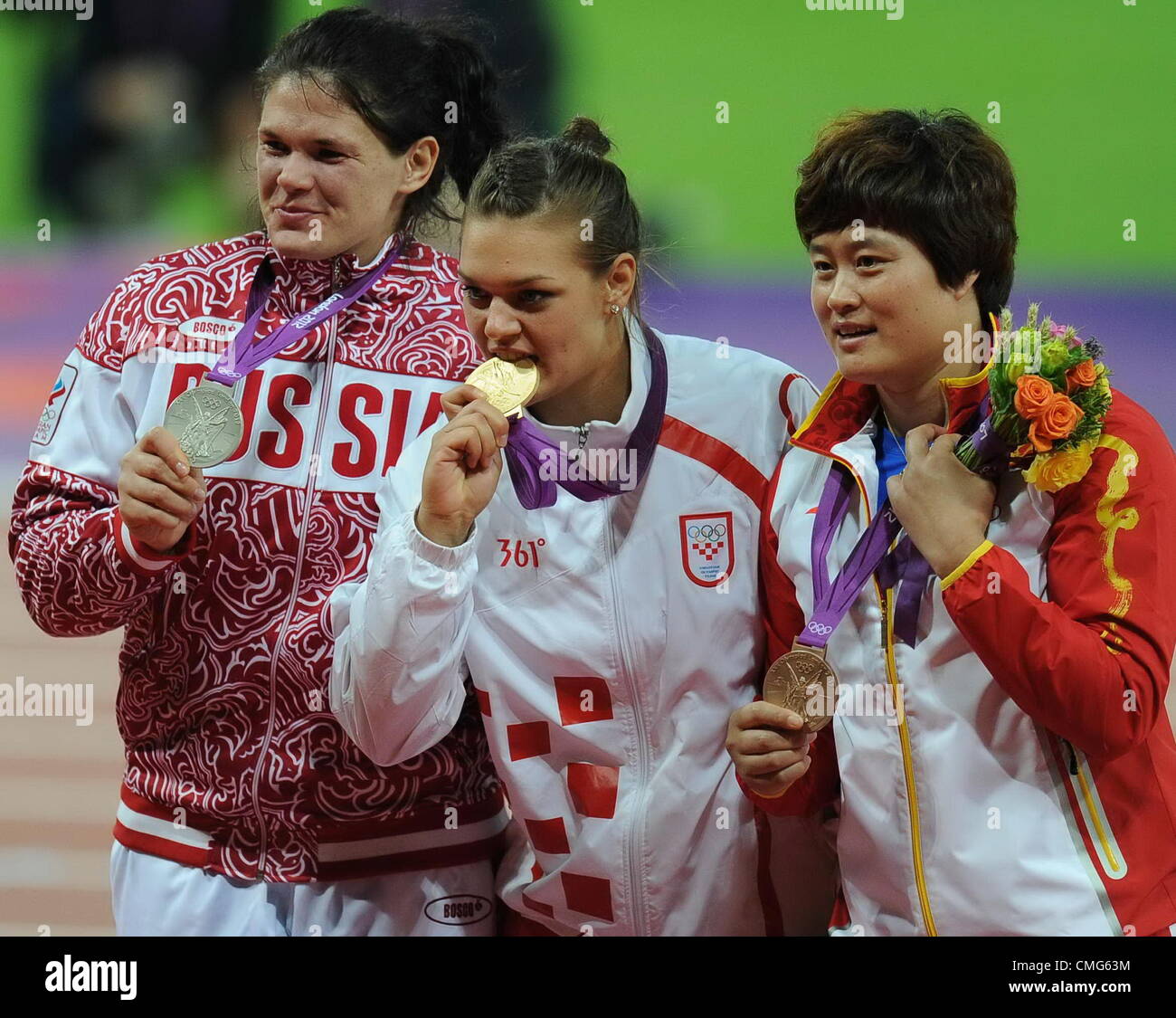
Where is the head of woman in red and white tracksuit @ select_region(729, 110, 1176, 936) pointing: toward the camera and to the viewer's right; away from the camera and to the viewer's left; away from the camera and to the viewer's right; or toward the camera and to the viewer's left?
toward the camera and to the viewer's left

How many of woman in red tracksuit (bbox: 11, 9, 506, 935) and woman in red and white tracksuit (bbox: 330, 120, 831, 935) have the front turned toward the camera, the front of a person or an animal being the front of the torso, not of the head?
2

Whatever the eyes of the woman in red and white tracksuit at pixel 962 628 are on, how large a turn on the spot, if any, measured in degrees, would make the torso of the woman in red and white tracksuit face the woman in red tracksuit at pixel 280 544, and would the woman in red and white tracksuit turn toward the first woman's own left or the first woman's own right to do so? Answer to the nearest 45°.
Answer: approximately 45° to the first woman's own right

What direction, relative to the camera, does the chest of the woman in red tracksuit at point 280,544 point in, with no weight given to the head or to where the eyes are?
toward the camera

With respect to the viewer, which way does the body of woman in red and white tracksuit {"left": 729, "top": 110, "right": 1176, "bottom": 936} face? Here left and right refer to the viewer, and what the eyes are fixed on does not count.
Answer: facing the viewer and to the left of the viewer
